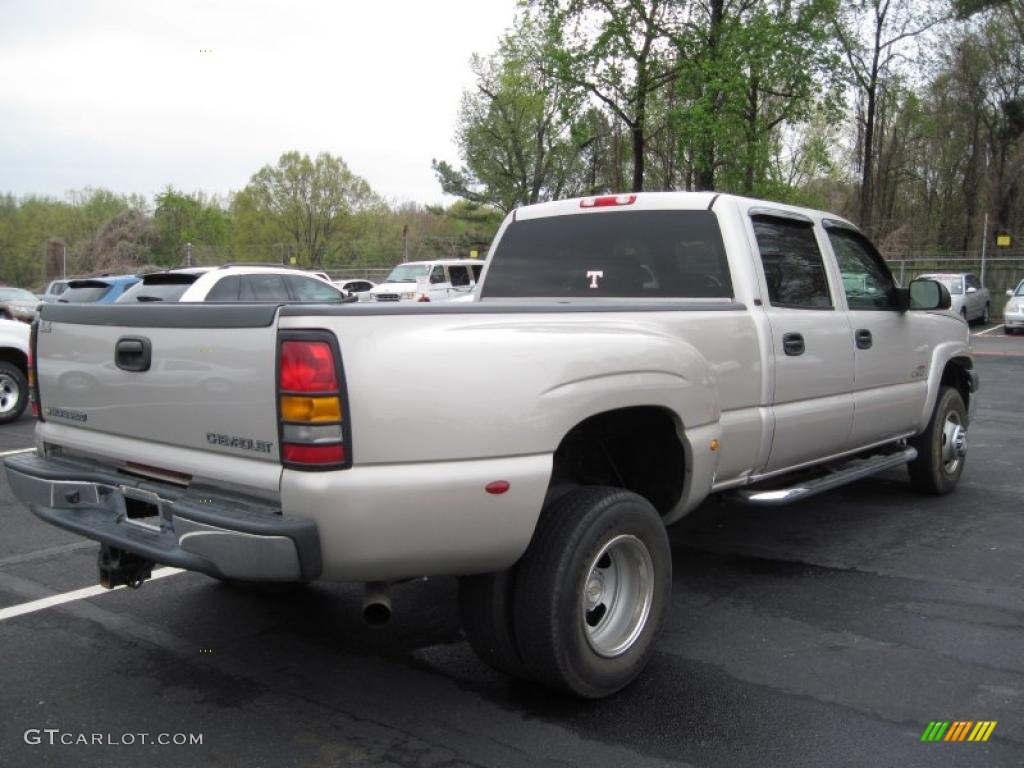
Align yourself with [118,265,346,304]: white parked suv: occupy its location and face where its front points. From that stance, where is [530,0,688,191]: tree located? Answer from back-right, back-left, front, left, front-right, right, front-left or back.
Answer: front

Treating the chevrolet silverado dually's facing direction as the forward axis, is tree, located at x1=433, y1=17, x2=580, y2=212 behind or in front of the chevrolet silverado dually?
in front

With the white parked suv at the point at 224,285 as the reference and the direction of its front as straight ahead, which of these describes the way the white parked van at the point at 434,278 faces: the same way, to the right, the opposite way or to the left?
the opposite way

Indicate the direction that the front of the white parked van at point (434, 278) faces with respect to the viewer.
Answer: facing the viewer and to the left of the viewer

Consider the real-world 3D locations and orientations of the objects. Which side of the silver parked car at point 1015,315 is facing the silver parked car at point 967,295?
right

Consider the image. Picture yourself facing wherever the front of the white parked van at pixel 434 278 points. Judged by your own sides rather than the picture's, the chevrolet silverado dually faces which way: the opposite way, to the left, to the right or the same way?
the opposite way

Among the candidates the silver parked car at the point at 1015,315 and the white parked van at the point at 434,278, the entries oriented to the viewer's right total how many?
0

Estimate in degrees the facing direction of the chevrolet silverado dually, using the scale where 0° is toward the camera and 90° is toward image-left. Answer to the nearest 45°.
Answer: approximately 225°

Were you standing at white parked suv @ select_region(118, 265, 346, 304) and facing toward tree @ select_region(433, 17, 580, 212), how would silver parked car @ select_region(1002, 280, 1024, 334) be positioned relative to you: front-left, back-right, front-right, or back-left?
front-right

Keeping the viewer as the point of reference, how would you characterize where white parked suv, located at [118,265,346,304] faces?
facing away from the viewer and to the right of the viewer

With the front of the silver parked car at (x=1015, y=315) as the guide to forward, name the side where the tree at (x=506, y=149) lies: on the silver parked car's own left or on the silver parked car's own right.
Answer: on the silver parked car's own right
